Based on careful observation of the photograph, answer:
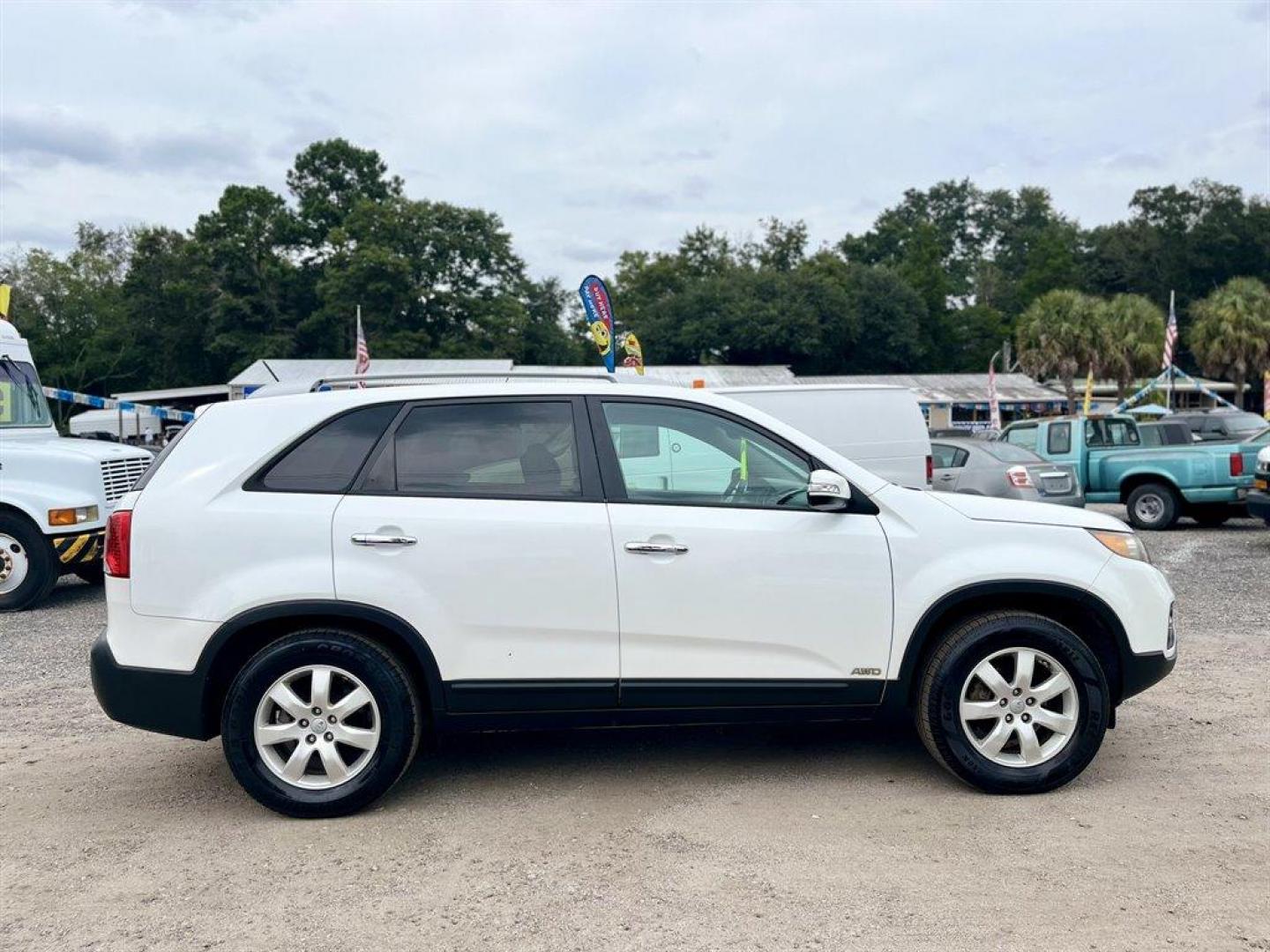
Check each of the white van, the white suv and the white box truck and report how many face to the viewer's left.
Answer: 1

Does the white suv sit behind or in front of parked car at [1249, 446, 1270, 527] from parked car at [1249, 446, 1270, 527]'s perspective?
in front

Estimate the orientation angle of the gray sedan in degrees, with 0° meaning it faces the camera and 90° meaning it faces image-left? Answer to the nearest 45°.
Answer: approximately 135°

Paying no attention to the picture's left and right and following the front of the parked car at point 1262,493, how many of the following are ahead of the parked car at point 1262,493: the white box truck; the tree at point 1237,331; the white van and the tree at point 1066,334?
2

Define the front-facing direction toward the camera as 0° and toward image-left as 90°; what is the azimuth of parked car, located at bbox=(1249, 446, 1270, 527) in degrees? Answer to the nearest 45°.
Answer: approximately 45°

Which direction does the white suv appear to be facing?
to the viewer's right

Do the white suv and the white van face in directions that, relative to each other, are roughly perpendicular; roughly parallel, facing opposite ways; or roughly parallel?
roughly parallel, facing opposite ways

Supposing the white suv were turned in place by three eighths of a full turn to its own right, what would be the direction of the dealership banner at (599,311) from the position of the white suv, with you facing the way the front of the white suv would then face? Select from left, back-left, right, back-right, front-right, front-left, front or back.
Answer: back-right

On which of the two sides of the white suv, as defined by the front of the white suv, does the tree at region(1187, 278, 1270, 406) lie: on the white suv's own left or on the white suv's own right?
on the white suv's own left

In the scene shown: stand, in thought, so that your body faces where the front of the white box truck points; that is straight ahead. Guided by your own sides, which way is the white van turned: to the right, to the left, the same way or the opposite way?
the opposite way

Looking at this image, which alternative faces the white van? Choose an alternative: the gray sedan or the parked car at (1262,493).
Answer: the parked car

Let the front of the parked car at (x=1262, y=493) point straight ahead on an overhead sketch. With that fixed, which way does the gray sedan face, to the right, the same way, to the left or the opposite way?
to the right

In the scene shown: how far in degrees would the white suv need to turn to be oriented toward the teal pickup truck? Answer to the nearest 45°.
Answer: approximately 45° to its left

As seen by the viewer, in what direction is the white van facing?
to the viewer's left
